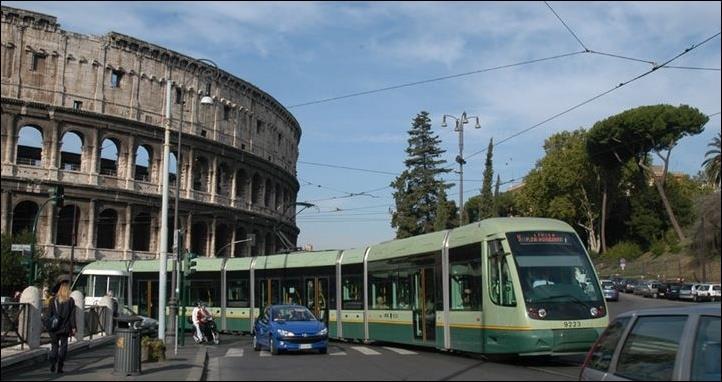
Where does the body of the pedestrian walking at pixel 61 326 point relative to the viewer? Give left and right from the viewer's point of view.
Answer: facing away from the viewer

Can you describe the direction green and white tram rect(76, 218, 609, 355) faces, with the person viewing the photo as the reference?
facing the viewer and to the right of the viewer

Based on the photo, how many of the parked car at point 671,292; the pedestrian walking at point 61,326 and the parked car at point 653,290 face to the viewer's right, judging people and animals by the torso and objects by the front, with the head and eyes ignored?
0

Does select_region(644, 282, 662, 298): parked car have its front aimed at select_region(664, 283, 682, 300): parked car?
no

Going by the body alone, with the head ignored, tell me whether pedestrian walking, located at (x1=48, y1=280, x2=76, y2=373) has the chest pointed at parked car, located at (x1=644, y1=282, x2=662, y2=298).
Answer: no

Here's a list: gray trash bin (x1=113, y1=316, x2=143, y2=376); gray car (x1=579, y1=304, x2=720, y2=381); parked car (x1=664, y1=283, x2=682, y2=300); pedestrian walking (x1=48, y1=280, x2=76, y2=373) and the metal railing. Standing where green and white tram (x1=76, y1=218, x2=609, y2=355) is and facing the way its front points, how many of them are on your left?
1

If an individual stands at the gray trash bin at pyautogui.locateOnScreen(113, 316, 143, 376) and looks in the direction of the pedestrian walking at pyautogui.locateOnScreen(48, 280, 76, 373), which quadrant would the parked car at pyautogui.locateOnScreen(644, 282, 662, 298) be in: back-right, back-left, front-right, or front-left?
back-right

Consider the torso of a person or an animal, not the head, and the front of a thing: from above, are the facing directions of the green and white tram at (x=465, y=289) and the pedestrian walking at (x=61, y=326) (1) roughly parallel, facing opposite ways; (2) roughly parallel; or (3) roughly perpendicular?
roughly parallel, facing opposite ways
